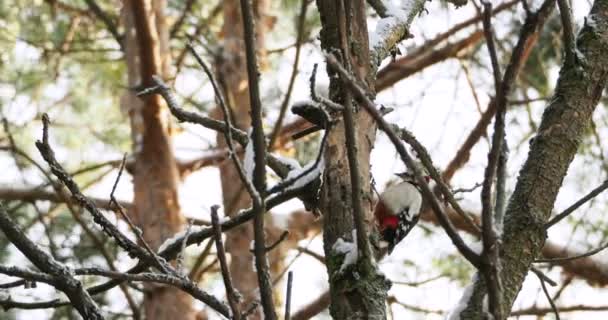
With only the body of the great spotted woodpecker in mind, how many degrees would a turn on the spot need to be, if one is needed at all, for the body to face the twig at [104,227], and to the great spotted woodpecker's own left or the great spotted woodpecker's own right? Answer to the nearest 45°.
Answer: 0° — it already faces it

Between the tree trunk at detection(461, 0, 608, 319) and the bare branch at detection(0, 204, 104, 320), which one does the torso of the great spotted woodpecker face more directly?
the bare branch

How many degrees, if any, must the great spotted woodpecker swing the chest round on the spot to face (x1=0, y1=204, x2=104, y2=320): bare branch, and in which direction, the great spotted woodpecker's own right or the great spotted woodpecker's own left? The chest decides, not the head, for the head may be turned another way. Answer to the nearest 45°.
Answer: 0° — it already faces it
